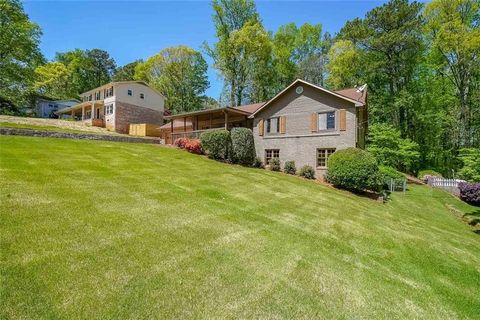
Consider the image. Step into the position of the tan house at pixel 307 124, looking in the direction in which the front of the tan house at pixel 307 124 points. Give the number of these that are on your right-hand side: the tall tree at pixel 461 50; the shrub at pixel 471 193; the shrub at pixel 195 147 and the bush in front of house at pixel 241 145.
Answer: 2

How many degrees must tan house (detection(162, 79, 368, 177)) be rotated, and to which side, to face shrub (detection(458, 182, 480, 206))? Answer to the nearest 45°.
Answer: approximately 90° to its left

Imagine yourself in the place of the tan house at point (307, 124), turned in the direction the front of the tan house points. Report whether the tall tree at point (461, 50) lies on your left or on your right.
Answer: on your left

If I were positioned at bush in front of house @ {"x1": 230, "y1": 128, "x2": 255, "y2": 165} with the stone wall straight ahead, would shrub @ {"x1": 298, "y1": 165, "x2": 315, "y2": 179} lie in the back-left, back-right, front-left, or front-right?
back-left

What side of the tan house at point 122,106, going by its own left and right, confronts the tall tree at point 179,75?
back

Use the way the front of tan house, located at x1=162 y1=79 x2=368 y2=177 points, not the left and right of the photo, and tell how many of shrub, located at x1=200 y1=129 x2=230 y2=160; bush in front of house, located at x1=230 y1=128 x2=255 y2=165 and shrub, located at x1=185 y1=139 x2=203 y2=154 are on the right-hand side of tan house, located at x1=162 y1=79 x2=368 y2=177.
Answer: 3

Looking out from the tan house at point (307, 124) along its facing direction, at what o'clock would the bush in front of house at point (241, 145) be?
The bush in front of house is roughly at 3 o'clock from the tan house.

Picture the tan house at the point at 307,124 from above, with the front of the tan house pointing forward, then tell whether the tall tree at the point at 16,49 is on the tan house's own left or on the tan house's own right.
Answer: on the tan house's own right

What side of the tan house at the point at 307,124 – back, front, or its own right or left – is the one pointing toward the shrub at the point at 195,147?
right
